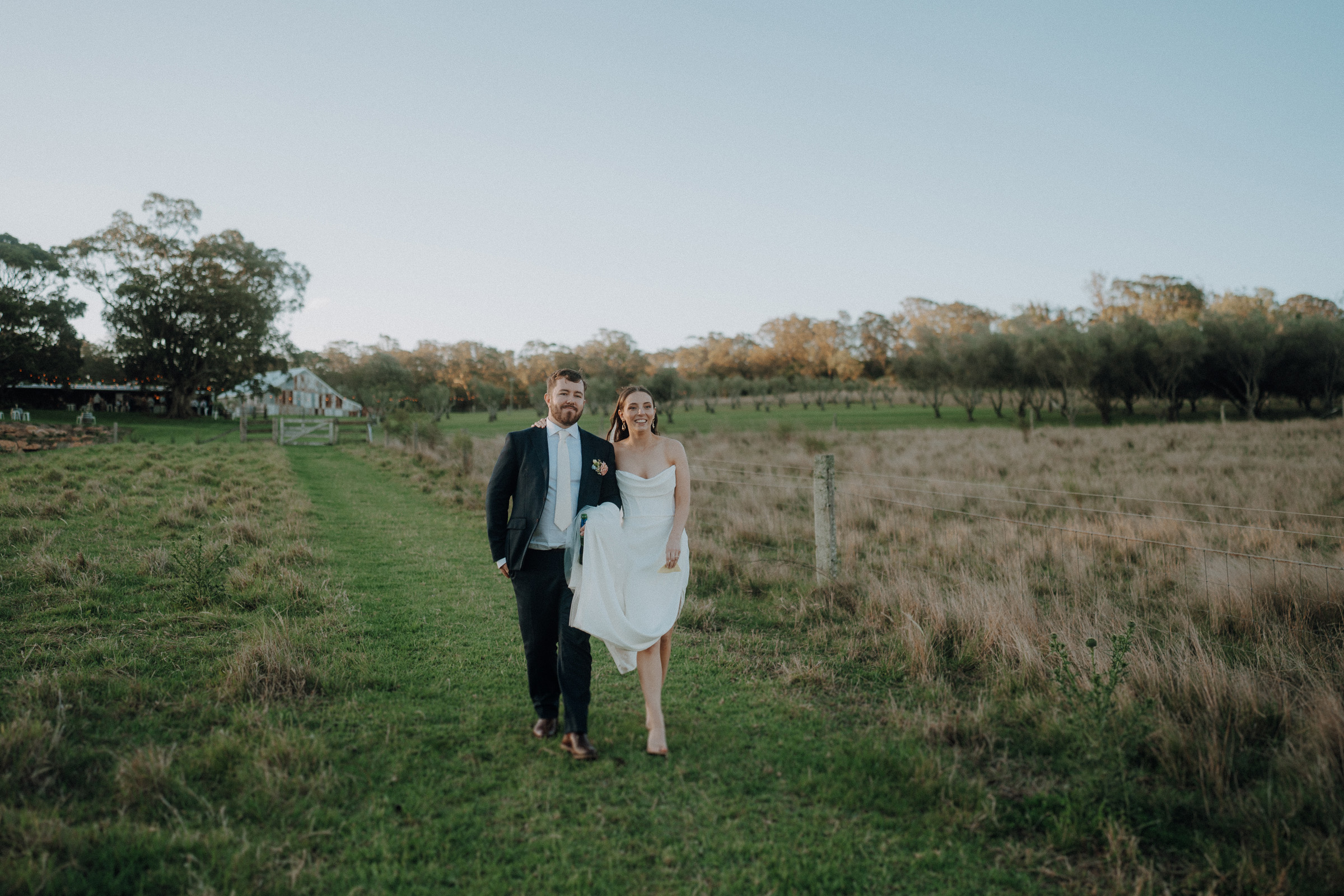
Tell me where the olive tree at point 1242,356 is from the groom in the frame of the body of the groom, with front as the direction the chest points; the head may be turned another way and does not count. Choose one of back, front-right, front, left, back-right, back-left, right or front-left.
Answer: back-left

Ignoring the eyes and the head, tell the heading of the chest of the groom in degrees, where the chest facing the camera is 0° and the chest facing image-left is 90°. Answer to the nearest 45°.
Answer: approximately 0°

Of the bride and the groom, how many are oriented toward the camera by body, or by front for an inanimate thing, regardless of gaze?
2

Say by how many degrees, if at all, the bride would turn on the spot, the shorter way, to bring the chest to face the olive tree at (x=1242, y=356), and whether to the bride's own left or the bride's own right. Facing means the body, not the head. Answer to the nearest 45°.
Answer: approximately 135° to the bride's own left

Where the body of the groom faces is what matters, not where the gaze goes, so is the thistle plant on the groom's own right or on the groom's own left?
on the groom's own left

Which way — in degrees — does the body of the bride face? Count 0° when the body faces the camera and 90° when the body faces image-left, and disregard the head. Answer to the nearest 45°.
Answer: approximately 0°

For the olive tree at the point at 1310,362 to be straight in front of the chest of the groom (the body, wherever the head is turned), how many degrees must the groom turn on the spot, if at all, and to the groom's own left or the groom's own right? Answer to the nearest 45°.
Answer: approximately 135° to the groom's own left

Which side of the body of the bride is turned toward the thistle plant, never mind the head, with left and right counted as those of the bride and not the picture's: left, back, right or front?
left

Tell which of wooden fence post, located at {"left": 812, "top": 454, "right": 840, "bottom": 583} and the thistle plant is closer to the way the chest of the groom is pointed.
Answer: the thistle plant
